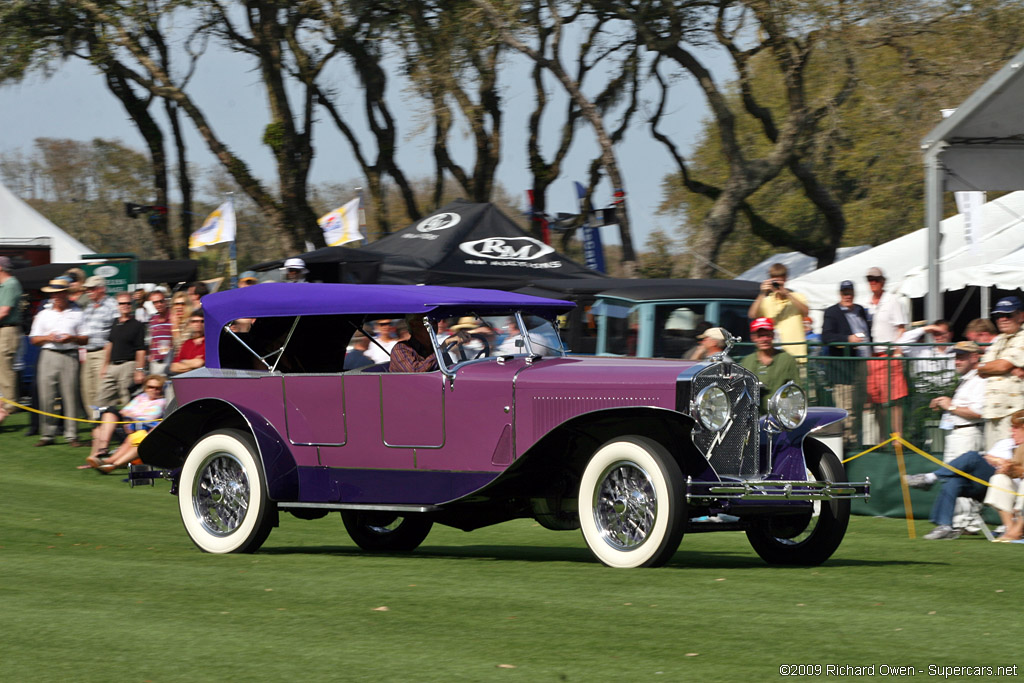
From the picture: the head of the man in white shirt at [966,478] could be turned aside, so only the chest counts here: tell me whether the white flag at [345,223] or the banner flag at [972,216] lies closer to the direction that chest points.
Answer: the white flag

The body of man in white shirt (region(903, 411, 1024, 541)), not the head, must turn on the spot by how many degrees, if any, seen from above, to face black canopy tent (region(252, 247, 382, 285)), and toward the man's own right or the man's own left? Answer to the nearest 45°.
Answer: approximately 45° to the man's own right

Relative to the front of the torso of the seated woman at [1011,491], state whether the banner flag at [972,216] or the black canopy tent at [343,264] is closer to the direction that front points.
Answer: the black canopy tent

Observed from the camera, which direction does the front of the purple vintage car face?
facing the viewer and to the right of the viewer

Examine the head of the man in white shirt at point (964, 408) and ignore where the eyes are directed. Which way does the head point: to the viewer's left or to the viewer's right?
to the viewer's left

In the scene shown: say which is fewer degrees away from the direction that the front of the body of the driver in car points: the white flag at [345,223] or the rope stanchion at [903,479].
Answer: the rope stanchion

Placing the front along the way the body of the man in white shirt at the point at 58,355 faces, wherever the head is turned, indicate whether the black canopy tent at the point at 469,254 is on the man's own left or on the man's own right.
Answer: on the man's own left

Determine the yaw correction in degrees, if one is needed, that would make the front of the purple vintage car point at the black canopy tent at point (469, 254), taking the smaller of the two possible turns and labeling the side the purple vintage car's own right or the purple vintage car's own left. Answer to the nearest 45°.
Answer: approximately 135° to the purple vintage car's own left

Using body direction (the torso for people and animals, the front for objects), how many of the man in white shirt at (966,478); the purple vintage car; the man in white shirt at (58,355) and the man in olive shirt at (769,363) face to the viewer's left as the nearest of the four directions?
1

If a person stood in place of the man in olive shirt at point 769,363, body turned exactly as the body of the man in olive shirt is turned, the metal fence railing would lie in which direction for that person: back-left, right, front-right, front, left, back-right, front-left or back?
back-left

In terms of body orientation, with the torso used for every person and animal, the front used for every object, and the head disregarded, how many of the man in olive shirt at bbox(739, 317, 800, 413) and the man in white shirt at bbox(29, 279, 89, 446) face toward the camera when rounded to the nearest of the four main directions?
2

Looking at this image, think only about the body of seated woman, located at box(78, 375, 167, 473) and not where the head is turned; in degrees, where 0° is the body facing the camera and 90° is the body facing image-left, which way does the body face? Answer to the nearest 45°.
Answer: approximately 45°

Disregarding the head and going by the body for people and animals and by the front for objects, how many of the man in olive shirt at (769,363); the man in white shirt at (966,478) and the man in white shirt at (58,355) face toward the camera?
2
